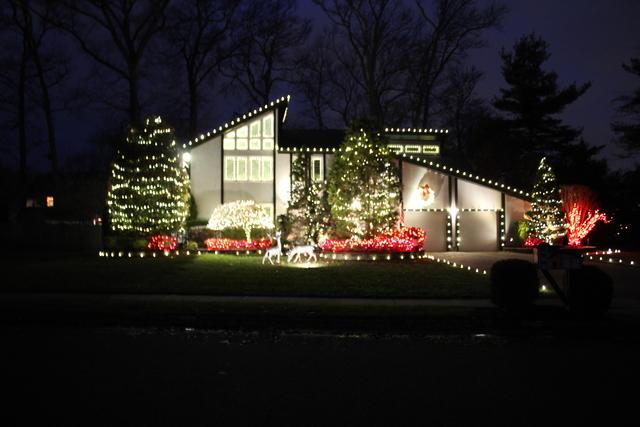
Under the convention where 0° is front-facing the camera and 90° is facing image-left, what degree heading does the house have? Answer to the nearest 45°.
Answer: approximately 0°

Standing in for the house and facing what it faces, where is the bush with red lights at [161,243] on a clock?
The bush with red lights is roughly at 2 o'clock from the house.

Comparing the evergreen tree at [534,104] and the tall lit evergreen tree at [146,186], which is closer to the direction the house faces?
the tall lit evergreen tree

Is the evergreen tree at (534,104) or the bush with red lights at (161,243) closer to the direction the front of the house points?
the bush with red lights

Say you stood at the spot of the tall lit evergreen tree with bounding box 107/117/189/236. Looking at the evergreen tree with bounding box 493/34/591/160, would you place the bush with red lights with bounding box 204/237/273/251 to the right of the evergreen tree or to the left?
right

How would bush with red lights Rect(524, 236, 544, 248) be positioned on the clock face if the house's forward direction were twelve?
The bush with red lights is roughly at 9 o'clock from the house.

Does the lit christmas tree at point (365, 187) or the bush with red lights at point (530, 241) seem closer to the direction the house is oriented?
the lit christmas tree

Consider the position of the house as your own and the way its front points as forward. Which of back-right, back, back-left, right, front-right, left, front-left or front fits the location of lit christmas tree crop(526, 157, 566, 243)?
left

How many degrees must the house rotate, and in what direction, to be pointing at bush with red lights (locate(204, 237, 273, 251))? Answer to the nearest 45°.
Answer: approximately 45° to its right

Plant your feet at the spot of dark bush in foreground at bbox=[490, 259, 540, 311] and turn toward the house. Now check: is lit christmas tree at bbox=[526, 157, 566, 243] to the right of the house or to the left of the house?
right

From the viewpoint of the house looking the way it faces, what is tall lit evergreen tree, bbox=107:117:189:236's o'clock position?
The tall lit evergreen tree is roughly at 2 o'clock from the house.

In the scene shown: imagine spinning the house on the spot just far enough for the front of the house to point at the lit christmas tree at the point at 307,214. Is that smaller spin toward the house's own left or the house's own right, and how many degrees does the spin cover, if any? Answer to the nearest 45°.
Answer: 0° — it already faces it

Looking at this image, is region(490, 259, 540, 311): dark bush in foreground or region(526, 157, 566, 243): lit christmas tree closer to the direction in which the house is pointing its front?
the dark bush in foreground

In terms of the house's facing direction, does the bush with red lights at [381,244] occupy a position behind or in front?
in front

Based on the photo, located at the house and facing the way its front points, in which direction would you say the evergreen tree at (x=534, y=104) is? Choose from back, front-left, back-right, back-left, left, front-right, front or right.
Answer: back-left

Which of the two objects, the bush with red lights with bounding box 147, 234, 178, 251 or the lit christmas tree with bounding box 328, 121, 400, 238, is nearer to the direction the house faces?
the lit christmas tree

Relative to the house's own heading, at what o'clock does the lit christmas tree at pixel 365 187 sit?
The lit christmas tree is roughly at 11 o'clock from the house.
